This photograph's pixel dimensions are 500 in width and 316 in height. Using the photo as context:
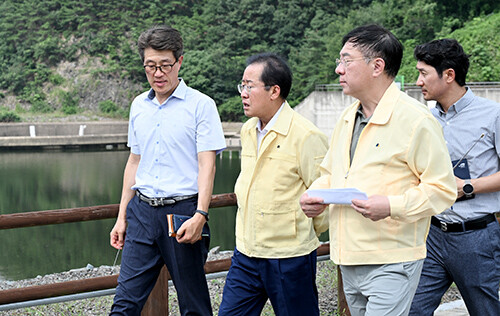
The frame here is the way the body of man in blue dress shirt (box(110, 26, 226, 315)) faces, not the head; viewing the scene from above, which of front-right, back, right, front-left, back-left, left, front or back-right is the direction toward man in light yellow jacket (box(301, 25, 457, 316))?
left

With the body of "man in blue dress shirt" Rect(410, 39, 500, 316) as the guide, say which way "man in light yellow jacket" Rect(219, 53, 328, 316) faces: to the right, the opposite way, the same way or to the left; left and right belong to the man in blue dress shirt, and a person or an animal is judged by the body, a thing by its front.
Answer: the same way

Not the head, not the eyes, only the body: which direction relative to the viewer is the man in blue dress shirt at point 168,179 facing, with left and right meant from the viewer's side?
facing the viewer and to the left of the viewer

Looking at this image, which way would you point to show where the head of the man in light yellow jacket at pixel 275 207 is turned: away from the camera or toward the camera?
toward the camera

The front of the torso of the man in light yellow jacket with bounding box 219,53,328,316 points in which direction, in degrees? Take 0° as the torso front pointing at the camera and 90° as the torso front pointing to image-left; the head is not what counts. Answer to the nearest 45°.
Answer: approximately 45°

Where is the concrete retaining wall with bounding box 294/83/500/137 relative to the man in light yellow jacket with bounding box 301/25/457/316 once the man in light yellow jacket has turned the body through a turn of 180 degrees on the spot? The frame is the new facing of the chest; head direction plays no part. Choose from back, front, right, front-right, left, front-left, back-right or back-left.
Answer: front-left

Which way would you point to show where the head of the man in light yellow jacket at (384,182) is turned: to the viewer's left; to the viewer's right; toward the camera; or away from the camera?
to the viewer's left

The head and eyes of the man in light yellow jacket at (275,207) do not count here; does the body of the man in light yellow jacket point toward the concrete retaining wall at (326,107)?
no

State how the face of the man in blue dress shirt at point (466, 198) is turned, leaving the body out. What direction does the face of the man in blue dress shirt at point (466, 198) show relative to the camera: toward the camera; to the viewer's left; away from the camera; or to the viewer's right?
to the viewer's left

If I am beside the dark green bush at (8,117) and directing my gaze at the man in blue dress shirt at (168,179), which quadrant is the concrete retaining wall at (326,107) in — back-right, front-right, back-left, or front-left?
front-left

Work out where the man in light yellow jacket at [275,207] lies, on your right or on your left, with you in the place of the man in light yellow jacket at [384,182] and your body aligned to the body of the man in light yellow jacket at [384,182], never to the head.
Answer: on your right

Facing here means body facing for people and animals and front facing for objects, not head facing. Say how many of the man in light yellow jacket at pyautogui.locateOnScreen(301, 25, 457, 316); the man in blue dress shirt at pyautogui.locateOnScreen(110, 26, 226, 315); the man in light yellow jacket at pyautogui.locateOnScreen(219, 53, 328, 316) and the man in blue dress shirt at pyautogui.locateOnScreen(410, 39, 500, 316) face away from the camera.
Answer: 0

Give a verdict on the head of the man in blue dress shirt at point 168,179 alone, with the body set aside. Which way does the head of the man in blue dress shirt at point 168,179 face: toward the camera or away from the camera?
toward the camera

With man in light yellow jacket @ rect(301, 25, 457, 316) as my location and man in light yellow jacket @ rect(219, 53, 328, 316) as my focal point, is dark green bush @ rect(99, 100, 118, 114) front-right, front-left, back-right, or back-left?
front-right

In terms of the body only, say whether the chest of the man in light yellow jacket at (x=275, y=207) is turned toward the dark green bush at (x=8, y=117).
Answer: no

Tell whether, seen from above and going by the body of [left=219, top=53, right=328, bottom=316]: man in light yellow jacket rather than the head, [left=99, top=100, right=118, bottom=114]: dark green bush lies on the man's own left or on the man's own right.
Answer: on the man's own right

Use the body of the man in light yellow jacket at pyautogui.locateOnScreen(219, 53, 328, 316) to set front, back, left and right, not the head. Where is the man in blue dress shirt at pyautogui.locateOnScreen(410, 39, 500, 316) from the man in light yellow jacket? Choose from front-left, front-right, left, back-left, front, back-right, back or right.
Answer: back-left
